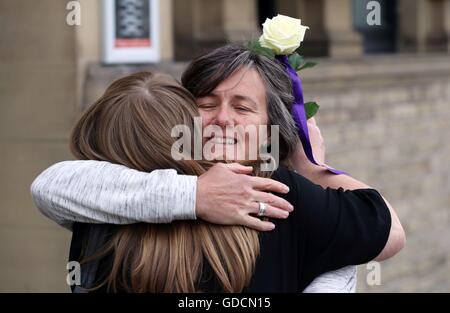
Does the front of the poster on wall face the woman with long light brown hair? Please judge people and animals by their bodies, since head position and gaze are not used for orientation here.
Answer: yes

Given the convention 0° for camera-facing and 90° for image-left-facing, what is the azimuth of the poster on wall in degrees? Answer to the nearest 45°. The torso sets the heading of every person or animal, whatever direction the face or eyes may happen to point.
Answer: approximately 0°

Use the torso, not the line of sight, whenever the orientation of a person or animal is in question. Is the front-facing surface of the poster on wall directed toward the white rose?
yes
